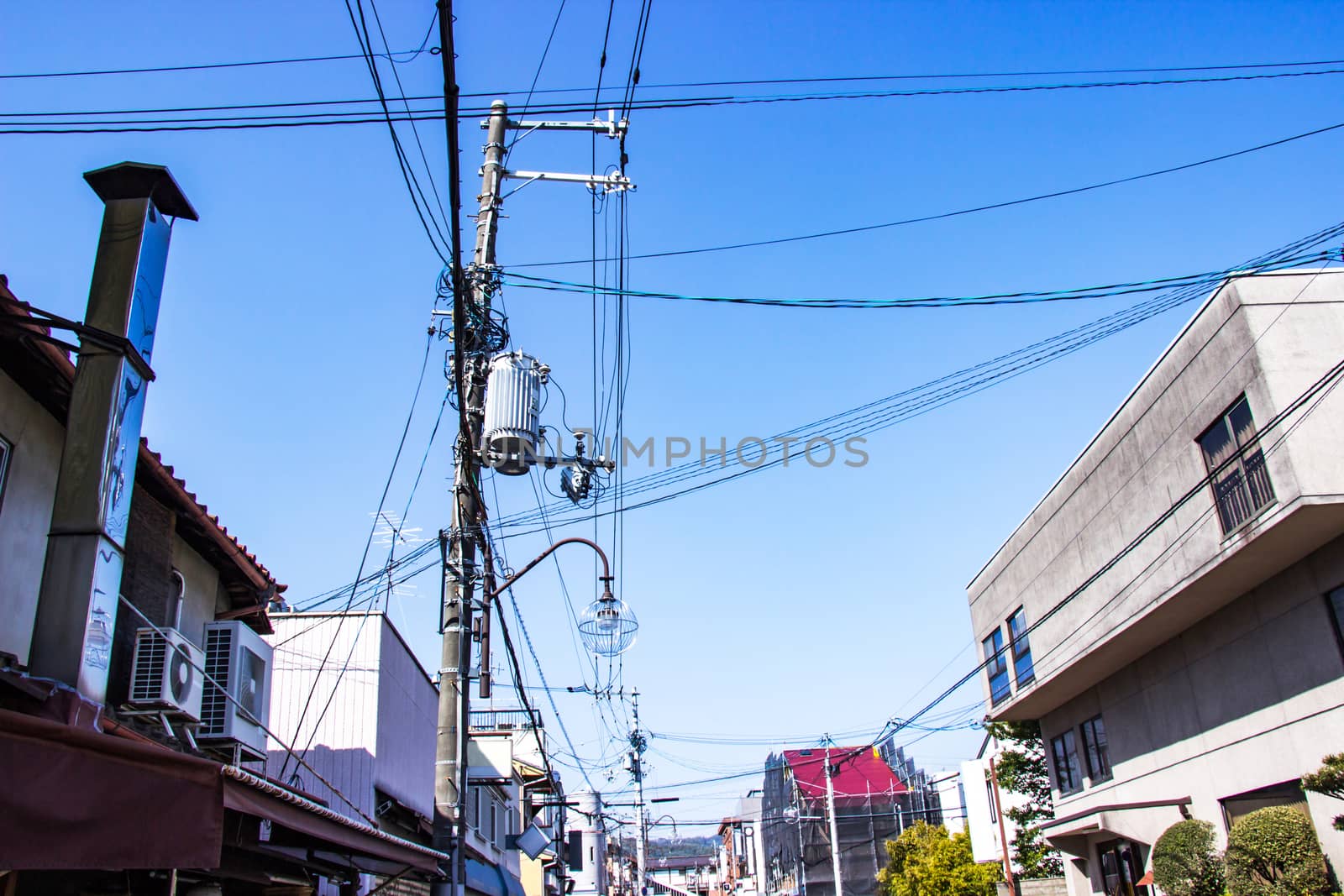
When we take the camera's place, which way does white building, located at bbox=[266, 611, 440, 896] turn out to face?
facing to the right of the viewer

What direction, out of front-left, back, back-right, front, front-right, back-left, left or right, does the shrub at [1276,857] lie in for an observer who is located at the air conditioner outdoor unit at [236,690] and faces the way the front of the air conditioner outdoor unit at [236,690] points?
front-left

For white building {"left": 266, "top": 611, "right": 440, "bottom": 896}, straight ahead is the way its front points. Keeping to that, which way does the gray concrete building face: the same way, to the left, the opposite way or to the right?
the opposite way

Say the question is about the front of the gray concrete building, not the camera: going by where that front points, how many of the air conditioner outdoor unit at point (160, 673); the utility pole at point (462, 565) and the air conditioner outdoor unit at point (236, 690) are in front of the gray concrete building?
3

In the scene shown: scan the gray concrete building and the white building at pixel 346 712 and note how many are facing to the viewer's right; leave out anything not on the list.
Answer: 1

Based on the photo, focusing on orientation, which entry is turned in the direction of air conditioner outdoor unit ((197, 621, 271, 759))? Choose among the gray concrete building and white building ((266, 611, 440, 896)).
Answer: the gray concrete building

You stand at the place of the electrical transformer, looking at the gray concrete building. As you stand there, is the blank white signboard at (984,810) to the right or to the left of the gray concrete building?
left

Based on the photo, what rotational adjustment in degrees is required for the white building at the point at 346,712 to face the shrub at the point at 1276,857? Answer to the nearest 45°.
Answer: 0° — it already faces it

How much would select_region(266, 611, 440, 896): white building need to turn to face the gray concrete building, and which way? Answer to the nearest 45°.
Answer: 0° — it already faces it

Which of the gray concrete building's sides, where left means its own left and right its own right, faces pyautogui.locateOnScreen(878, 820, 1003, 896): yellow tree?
right

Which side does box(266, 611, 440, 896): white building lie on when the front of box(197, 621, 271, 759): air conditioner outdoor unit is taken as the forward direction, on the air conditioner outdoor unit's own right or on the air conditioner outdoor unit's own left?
on the air conditioner outdoor unit's own left

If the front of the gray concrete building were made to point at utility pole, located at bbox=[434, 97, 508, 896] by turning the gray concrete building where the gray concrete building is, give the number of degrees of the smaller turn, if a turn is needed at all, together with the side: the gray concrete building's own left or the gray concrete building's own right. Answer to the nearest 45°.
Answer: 0° — it already faces it

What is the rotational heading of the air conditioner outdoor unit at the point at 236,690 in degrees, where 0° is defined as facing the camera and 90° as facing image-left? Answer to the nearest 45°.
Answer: approximately 315°

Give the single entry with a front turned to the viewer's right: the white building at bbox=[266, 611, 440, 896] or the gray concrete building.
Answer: the white building

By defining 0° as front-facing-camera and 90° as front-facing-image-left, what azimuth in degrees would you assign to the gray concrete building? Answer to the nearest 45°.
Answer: approximately 45°
